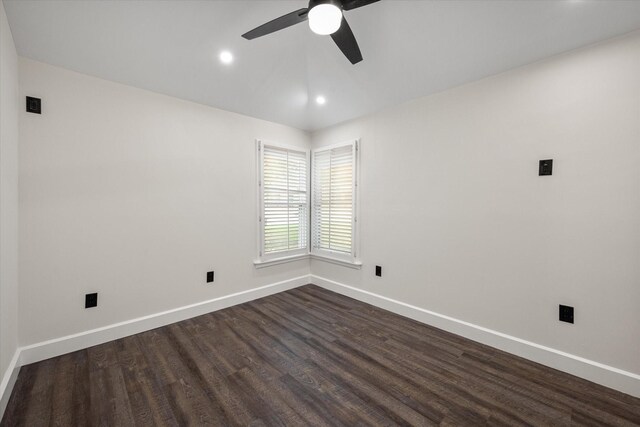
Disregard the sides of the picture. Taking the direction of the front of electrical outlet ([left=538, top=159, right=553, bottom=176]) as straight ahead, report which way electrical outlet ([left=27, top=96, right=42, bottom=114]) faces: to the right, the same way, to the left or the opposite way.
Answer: to the left

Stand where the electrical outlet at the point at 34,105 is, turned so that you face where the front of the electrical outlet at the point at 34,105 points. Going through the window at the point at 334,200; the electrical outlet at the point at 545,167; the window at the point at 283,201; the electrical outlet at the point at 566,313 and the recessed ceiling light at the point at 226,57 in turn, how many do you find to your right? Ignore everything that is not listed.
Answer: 0

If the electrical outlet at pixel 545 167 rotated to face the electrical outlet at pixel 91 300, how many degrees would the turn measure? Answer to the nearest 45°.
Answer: approximately 45° to its right

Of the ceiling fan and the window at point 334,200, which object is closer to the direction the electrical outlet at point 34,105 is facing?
the ceiling fan

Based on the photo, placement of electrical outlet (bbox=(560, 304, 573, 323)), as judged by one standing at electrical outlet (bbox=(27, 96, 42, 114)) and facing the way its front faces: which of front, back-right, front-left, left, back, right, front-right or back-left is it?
front-left

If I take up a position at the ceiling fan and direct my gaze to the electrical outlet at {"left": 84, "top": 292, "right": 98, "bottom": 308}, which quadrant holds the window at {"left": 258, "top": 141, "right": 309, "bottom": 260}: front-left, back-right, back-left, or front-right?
front-right

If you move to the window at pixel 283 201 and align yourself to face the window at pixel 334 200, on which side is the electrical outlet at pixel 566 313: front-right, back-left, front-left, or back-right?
front-right

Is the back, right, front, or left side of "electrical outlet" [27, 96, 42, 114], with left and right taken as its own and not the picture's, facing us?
front

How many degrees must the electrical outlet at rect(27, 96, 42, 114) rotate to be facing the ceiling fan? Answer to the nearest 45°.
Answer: approximately 45° to its left

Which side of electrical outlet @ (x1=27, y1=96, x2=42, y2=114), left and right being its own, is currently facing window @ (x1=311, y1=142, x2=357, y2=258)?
left

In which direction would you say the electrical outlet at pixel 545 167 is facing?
toward the camera

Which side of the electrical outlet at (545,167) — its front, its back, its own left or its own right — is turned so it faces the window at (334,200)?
right

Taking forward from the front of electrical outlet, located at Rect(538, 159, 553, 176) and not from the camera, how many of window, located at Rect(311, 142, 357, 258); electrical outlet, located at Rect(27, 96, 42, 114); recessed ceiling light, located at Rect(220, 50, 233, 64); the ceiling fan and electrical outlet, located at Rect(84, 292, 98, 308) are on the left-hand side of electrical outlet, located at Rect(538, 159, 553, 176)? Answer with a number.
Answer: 0

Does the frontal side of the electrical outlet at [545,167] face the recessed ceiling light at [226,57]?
no

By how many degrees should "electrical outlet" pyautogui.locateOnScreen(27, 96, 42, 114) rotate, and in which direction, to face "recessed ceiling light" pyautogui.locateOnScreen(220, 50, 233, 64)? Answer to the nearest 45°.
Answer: approximately 45° to its left
